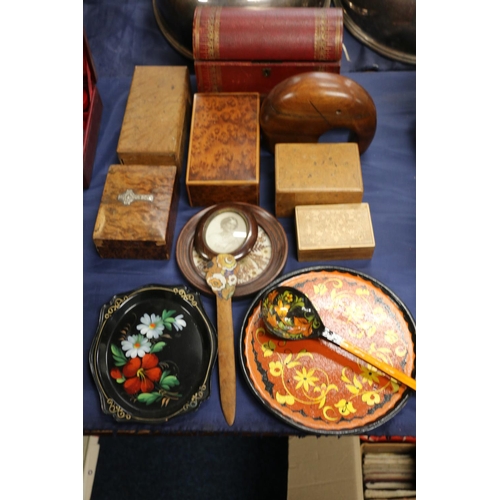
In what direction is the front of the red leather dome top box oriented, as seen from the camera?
facing the viewer
